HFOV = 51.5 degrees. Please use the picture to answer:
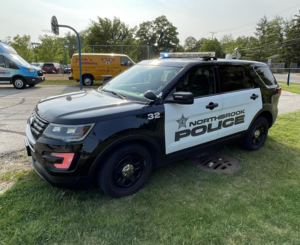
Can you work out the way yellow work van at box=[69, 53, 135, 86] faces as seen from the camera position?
facing to the right of the viewer

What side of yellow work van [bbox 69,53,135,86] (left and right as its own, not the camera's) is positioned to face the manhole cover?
right

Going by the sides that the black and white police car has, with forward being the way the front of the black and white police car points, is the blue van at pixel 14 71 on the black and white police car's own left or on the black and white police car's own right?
on the black and white police car's own right

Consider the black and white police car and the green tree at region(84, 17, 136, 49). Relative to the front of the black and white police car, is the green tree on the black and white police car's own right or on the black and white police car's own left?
on the black and white police car's own right

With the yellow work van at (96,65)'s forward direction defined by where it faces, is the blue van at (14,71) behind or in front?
behind

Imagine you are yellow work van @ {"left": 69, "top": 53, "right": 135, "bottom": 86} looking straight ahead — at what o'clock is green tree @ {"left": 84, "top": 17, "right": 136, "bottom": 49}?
The green tree is roughly at 9 o'clock from the yellow work van.

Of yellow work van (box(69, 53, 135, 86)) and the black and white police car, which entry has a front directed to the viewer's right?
the yellow work van
